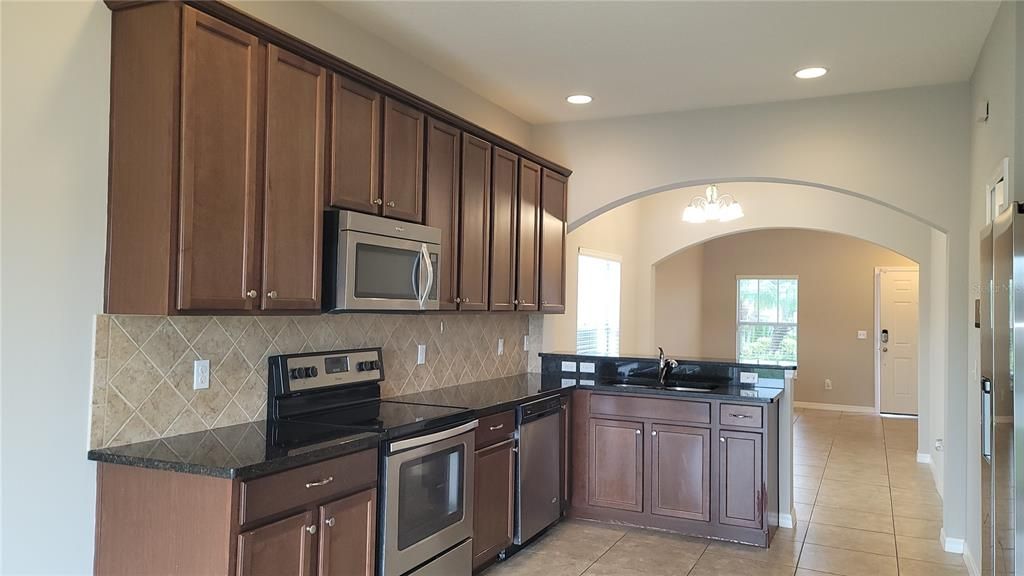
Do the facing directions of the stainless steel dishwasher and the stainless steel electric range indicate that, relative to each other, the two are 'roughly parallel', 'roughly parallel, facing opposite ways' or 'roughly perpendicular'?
roughly parallel

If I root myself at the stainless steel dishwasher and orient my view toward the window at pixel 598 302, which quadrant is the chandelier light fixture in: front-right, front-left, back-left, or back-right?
front-right

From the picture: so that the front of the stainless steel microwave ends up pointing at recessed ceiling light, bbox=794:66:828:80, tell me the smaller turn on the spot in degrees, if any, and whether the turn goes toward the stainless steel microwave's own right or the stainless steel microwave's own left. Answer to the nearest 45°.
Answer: approximately 45° to the stainless steel microwave's own left

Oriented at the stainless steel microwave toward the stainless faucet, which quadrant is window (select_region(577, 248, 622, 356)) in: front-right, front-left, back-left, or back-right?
front-left

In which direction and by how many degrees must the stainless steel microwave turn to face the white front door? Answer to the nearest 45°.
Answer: approximately 90° to its left

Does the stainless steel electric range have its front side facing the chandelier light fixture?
no

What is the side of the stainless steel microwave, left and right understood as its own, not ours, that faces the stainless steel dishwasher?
left

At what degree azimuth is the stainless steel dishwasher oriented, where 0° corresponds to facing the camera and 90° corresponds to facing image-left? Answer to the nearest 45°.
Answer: approximately 315°

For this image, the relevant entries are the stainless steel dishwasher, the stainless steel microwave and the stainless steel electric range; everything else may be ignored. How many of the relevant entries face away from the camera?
0

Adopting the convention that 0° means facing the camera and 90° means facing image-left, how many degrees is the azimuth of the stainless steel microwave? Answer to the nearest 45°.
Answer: approximately 315°

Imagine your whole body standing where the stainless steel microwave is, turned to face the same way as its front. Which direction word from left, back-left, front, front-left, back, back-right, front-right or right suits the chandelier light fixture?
left

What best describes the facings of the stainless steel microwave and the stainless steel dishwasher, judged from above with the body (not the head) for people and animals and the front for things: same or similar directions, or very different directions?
same or similar directions

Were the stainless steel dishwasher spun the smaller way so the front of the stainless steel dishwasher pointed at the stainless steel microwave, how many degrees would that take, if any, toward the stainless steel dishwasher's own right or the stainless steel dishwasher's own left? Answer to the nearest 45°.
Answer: approximately 90° to the stainless steel dishwasher's own right

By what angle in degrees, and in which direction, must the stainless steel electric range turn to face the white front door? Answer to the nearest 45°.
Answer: approximately 90° to its left

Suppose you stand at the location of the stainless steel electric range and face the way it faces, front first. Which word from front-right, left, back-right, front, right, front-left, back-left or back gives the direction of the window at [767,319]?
left

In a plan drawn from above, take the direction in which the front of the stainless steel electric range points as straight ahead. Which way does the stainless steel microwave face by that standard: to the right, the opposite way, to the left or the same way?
the same way

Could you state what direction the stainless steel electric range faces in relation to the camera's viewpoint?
facing the viewer and to the right of the viewer

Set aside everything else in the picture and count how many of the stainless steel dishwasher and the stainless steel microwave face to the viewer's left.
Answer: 0

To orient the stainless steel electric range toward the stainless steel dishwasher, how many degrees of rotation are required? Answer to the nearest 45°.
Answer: approximately 90° to its left
